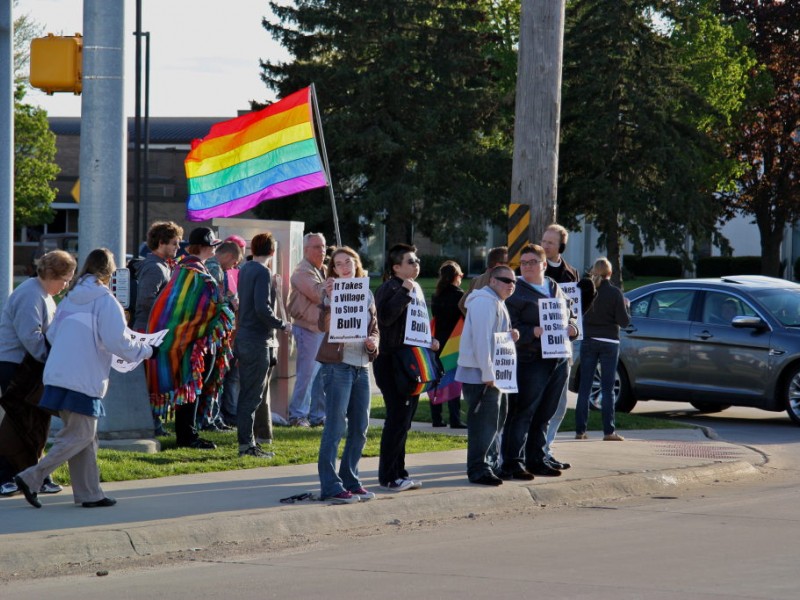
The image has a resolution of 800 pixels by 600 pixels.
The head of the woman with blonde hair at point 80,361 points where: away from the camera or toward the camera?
away from the camera

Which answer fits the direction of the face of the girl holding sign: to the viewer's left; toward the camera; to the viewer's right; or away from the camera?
toward the camera

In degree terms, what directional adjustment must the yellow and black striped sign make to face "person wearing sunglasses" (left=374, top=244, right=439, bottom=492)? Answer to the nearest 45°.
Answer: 0° — it already faces them

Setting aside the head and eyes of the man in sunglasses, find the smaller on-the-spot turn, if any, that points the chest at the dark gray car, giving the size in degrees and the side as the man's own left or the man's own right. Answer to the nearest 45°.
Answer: approximately 45° to the man's own left

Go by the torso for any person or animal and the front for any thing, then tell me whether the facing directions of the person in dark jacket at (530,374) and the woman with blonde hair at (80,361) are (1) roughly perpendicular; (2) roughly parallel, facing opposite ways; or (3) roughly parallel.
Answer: roughly perpendicular

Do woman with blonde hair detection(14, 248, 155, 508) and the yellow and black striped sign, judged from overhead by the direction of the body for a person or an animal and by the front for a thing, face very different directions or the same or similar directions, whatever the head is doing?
very different directions

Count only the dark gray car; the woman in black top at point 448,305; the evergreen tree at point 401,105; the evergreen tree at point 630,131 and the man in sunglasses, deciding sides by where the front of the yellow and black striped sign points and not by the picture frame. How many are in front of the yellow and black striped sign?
1
